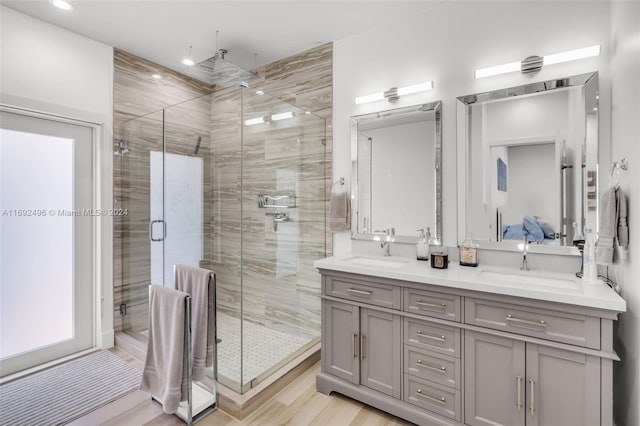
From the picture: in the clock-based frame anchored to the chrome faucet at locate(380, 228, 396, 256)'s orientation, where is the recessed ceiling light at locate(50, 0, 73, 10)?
The recessed ceiling light is roughly at 1 o'clock from the chrome faucet.

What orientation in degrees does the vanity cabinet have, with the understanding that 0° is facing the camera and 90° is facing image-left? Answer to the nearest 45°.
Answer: approximately 45°

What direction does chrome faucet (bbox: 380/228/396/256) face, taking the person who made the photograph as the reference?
facing the viewer and to the left of the viewer

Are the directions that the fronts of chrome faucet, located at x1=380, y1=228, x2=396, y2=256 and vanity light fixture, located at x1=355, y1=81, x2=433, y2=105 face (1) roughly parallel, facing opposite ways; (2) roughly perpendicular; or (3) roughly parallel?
roughly parallel

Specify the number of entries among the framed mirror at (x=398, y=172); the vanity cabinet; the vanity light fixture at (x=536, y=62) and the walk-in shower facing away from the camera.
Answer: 0

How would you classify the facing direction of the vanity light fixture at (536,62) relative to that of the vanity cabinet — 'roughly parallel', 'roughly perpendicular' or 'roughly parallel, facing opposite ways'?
roughly parallel

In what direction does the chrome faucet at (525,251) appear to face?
toward the camera

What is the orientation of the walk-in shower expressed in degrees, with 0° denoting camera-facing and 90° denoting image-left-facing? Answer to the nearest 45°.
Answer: approximately 45°

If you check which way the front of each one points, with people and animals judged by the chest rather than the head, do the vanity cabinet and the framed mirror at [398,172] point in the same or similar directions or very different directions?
same or similar directions

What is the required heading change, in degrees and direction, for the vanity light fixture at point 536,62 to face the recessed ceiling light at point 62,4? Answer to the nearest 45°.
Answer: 0° — it already faces it

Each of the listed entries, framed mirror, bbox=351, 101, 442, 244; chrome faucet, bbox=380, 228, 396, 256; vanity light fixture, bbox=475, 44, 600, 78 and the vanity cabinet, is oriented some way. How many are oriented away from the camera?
0

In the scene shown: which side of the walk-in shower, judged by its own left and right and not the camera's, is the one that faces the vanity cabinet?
left

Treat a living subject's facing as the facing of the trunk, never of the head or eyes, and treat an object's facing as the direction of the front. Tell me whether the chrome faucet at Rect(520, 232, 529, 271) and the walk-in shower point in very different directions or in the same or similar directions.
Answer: same or similar directions
